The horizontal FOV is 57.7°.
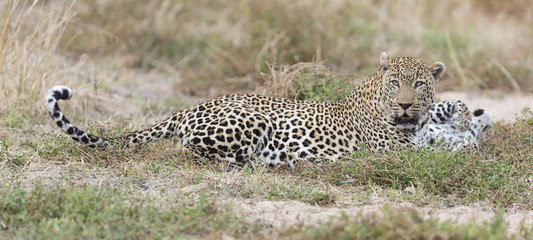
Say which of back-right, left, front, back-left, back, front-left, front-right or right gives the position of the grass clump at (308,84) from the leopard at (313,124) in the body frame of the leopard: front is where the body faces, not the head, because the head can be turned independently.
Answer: left

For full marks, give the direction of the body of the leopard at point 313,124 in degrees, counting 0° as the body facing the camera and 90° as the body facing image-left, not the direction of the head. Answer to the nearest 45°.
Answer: approximately 270°
